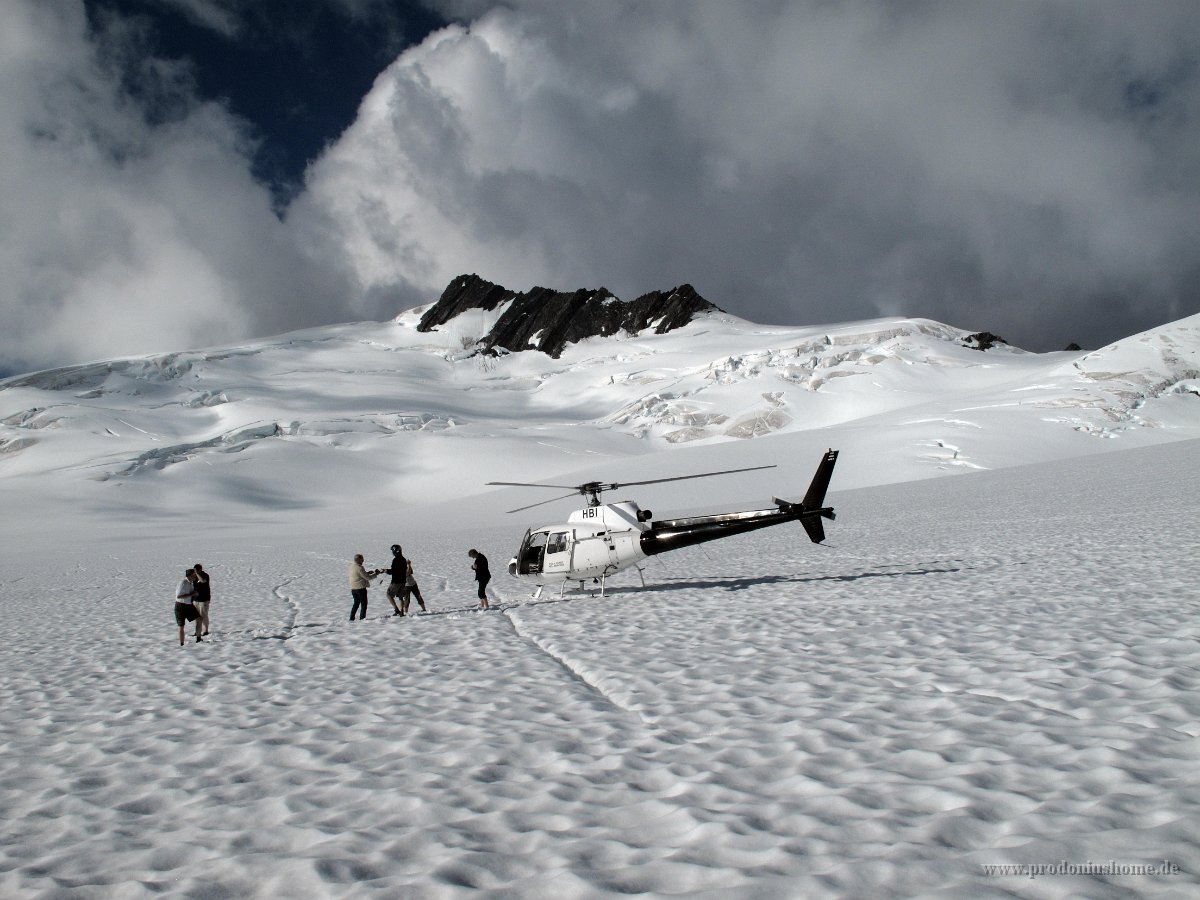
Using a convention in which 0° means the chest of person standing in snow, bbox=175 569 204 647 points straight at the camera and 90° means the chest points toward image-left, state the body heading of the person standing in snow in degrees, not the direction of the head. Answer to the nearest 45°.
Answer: approximately 270°

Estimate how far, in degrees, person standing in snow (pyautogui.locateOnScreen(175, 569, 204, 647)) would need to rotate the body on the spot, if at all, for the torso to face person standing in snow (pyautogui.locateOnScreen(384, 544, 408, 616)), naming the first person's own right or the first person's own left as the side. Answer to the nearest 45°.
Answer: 0° — they already face them

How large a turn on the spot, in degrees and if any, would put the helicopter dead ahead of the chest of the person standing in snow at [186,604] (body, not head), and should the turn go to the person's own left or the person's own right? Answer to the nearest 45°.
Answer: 0° — they already face it

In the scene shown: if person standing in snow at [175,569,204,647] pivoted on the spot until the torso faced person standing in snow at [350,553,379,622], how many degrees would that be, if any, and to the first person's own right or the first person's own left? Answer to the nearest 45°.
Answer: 0° — they already face them
